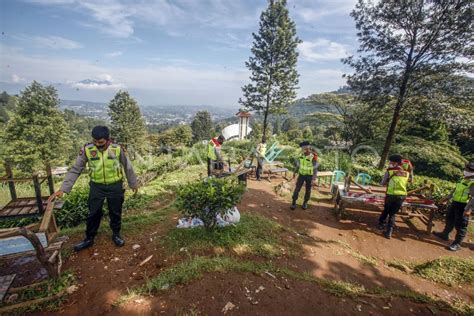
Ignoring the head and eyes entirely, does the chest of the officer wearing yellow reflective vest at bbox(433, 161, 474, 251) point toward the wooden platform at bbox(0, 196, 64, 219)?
yes

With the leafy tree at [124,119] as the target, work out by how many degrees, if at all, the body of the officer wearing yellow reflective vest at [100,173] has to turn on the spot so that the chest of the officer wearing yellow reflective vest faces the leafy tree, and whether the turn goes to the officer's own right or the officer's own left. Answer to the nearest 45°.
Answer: approximately 180°

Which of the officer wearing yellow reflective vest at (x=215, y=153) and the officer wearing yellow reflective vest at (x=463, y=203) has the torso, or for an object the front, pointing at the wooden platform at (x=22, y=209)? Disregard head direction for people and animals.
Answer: the officer wearing yellow reflective vest at (x=463, y=203)

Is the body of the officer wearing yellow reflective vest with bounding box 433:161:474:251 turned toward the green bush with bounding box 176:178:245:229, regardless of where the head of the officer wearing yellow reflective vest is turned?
yes
